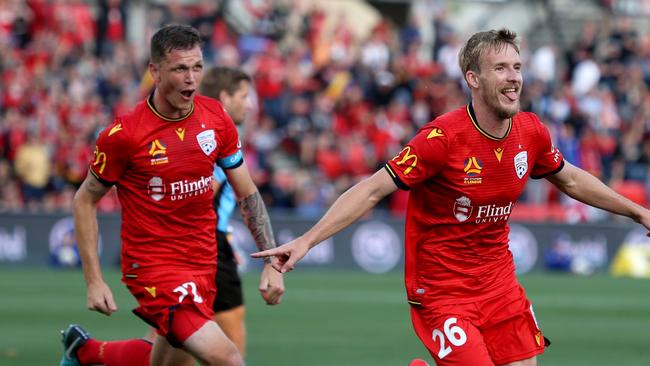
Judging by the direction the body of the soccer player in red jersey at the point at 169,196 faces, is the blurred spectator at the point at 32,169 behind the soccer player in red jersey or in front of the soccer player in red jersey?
behind

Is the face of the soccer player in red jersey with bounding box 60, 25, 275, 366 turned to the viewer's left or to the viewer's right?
to the viewer's right

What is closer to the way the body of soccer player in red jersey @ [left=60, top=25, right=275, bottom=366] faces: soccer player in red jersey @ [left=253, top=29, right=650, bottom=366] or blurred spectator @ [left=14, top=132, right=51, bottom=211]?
the soccer player in red jersey

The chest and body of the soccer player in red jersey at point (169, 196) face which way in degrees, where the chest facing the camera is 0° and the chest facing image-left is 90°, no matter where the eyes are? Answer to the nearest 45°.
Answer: approximately 315°
